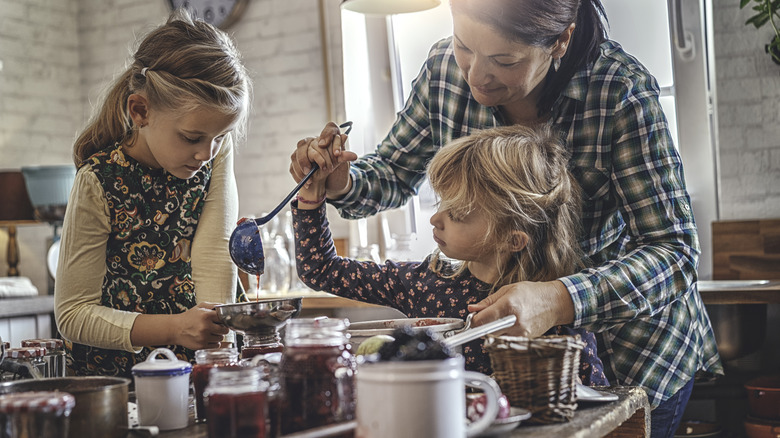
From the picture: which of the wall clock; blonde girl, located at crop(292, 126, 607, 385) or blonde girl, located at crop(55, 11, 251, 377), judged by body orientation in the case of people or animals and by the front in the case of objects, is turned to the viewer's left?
blonde girl, located at crop(292, 126, 607, 385)

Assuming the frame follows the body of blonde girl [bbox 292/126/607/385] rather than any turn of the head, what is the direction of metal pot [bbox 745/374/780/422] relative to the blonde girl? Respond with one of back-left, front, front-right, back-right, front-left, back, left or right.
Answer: back-right

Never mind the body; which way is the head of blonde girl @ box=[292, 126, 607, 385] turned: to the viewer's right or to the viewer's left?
to the viewer's left

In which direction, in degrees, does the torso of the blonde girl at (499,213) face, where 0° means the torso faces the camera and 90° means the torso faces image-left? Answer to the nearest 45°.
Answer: approximately 90°

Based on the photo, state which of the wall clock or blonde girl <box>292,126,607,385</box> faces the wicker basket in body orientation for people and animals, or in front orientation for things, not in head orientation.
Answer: the wall clock

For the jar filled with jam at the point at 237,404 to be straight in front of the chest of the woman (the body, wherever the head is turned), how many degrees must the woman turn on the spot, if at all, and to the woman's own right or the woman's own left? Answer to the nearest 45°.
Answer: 0° — they already face it

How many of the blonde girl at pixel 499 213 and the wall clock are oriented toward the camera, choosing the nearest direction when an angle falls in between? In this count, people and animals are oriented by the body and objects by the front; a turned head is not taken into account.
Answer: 1

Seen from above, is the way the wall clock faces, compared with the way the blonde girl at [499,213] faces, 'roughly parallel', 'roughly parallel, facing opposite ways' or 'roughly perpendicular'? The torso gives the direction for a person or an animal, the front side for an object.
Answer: roughly perpendicular

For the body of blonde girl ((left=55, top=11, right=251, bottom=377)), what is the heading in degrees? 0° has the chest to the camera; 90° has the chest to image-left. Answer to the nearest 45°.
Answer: approximately 315°

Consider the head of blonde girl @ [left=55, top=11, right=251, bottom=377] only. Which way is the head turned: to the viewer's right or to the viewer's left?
to the viewer's right

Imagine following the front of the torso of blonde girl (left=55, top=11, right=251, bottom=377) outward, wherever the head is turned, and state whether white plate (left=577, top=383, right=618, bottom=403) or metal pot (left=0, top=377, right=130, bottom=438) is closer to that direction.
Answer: the white plate
